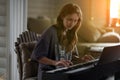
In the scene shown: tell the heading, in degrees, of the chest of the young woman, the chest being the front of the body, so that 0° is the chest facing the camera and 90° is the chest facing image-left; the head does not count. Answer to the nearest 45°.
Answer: approximately 315°

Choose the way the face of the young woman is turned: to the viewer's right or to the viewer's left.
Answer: to the viewer's right
